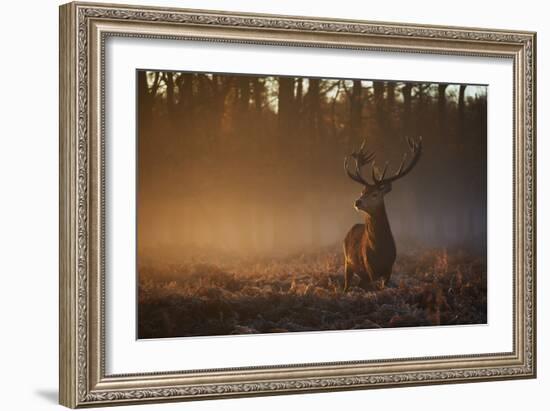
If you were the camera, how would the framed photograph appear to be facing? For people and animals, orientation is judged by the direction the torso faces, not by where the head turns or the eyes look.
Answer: facing the viewer and to the right of the viewer
